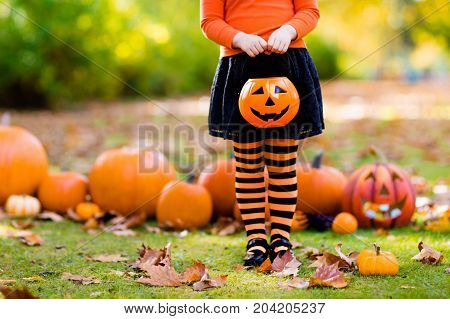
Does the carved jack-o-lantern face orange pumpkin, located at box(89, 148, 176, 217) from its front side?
no

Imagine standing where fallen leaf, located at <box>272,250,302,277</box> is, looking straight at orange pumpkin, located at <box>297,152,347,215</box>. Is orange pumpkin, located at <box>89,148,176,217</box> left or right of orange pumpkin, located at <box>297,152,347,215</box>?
left

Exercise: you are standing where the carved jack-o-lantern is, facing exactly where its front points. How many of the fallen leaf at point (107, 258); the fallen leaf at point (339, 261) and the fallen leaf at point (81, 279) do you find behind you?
0

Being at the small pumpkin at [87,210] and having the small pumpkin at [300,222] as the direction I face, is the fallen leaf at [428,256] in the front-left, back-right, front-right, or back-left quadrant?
front-right

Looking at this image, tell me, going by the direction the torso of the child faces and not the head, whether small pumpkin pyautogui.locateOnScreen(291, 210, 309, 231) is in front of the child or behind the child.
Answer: behind

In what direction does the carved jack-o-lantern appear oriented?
toward the camera

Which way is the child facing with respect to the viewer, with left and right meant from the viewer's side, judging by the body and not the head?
facing the viewer

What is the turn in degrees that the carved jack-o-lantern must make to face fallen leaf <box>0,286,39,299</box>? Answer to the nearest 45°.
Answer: approximately 45° to its right

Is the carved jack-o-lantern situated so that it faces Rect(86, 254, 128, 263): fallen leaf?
no

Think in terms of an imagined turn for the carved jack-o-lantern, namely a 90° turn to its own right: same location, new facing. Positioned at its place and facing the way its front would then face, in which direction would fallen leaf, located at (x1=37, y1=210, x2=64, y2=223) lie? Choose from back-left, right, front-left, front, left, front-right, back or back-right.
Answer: front

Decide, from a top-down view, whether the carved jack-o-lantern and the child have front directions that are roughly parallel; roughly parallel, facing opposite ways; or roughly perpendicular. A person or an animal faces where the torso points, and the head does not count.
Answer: roughly parallel

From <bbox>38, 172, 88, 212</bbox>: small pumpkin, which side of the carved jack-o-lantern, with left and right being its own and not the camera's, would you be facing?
right

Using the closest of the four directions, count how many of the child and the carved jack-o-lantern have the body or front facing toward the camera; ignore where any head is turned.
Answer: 2

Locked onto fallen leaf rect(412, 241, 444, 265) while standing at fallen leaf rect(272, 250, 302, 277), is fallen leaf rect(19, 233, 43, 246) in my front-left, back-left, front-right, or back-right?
back-left

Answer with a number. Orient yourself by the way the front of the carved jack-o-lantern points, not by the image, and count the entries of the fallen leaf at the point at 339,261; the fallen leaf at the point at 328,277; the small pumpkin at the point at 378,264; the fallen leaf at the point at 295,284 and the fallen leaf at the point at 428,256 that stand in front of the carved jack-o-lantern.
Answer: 5

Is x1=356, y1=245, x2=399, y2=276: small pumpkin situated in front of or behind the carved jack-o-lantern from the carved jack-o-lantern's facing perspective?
in front

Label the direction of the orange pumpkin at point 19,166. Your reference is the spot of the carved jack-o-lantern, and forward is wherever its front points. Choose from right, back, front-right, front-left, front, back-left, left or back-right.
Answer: right
